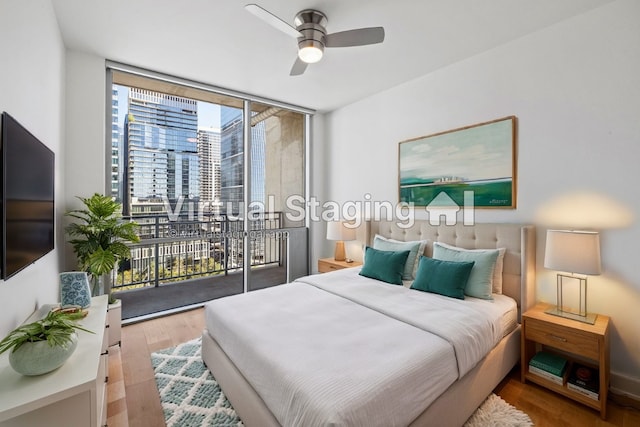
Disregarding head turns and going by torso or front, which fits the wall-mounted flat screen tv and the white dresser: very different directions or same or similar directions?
same or similar directions

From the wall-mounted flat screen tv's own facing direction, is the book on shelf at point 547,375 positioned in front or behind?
in front

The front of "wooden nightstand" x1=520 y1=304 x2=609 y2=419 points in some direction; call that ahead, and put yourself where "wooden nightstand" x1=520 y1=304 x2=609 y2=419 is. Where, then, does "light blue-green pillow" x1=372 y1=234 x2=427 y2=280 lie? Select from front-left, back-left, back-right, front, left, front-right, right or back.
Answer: front-right

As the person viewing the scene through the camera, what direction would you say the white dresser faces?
facing to the right of the viewer

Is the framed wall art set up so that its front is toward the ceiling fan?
yes

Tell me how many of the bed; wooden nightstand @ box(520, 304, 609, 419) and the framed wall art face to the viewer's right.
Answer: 0

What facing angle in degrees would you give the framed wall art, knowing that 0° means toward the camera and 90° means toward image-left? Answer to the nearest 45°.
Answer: approximately 45°

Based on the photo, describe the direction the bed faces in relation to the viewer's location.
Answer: facing the viewer and to the left of the viewer

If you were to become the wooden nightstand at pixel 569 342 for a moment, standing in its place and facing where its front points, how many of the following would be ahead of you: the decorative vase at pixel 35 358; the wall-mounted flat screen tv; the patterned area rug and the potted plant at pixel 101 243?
4

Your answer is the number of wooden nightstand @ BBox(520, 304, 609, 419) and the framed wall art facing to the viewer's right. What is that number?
0

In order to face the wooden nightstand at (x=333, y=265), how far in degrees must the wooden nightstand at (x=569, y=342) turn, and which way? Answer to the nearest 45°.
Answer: approximately 45° to its right

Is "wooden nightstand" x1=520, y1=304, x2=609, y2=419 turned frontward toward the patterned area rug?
yes

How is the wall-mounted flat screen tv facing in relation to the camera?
to the viewer's right

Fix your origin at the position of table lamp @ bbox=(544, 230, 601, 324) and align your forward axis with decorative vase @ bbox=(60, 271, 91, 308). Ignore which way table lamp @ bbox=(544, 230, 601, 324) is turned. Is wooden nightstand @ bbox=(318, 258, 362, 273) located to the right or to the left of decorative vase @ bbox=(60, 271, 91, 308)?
right
